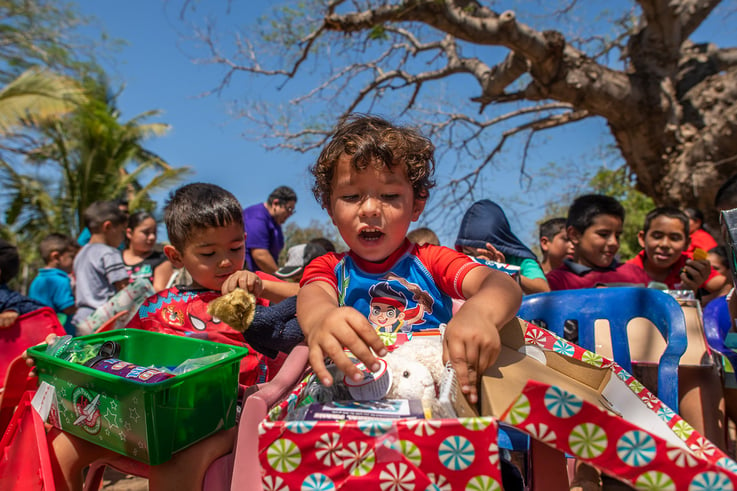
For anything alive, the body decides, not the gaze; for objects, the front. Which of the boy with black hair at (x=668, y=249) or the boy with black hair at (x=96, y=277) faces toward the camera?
the boy with black hair at (x=668, y=249)

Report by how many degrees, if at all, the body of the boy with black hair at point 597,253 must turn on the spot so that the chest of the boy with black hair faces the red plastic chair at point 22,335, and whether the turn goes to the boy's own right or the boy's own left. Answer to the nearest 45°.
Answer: approximately 90° to the boy's own right

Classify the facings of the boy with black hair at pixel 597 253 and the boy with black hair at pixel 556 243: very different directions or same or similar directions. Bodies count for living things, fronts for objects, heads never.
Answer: same or similar directions

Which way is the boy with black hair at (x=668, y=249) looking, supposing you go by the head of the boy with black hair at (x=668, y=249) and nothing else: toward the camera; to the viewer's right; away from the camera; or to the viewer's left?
toward the camera

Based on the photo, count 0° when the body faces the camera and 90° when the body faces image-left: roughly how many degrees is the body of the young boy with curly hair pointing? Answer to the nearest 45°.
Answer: approximately 0°

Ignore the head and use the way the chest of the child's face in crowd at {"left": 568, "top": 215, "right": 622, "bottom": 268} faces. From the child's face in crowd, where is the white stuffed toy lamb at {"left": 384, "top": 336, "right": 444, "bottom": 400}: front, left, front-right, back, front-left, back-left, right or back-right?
front-right

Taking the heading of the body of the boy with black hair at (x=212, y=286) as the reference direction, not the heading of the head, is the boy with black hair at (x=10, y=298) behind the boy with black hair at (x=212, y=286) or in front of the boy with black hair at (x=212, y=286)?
behind

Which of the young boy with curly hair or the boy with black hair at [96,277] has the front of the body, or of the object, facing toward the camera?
the young boy with curly hair

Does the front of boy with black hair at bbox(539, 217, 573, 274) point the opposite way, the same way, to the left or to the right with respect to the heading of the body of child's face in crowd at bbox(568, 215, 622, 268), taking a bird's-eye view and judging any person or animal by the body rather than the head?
the same way

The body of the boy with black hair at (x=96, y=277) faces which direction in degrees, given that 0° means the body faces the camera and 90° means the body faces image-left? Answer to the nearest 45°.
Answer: approximately 225°

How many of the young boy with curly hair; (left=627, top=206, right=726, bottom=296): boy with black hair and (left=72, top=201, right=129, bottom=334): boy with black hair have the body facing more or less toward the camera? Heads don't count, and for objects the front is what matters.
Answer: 2

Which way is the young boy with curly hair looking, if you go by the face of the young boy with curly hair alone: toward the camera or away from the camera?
toward the camera

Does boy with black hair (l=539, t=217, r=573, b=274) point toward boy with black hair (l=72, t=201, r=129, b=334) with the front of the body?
no

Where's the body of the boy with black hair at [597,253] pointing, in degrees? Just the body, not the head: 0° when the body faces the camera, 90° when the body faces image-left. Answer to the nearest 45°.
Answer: approximately 315°

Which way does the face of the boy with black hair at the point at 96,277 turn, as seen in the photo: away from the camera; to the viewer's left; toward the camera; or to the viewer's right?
to the viewer's right
